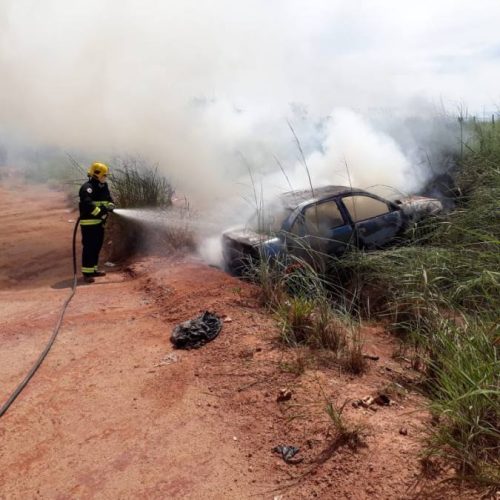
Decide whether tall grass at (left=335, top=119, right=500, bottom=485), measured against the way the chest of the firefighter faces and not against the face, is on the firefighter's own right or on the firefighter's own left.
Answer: on the firefighter's own right

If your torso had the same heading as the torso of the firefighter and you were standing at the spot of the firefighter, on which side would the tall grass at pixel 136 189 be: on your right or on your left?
on your left

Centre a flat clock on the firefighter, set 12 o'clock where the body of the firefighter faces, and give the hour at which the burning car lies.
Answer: The burning car is roughly at 1 o'clock from the firefighter.

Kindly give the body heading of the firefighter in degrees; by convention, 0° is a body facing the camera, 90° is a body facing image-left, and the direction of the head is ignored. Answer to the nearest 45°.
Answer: approximately 270°

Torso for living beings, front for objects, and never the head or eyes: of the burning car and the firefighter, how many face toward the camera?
0

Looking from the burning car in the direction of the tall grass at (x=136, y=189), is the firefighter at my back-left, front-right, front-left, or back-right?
front-left

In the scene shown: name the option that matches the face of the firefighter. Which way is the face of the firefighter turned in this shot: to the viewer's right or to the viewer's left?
to the viewer's right
